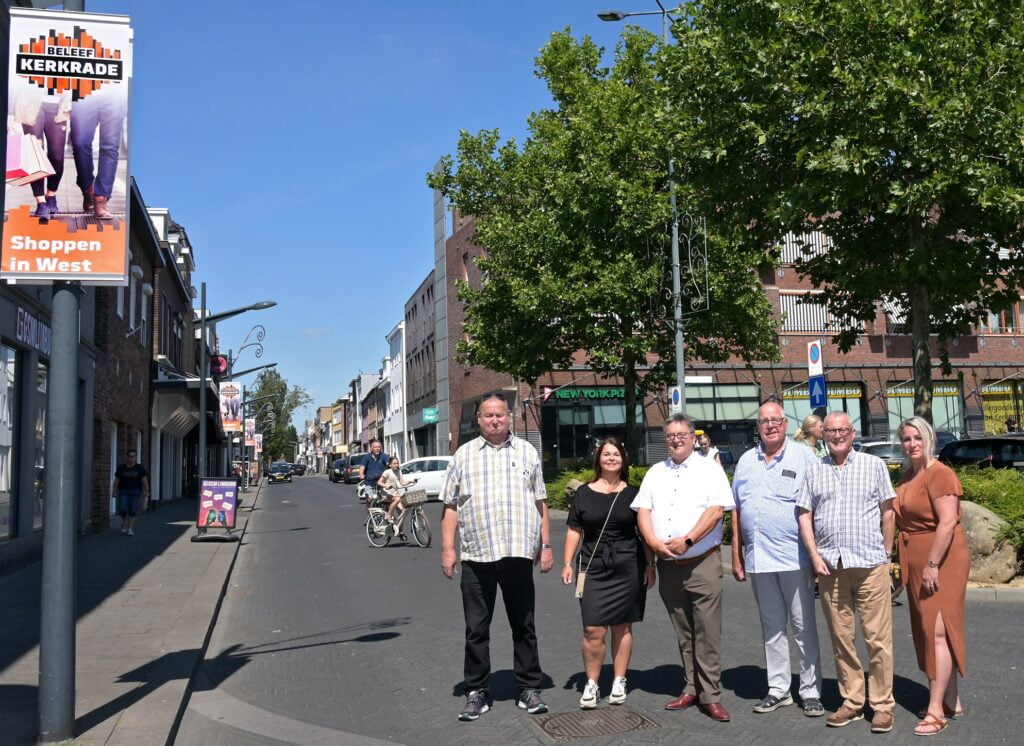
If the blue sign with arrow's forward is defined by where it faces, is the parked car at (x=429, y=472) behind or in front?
behind

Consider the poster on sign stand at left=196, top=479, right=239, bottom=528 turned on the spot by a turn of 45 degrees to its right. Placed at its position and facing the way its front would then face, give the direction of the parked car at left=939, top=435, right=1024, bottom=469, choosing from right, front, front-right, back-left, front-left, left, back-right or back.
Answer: back-left

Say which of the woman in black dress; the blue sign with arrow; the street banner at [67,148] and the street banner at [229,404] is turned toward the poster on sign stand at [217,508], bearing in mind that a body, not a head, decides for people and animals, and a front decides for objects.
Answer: the street banner at [229,404]

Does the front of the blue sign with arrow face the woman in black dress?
yes

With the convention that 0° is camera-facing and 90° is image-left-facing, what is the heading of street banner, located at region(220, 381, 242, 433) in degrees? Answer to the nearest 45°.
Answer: approximately 0°

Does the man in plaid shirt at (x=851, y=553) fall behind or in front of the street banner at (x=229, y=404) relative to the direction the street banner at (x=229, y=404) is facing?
in front

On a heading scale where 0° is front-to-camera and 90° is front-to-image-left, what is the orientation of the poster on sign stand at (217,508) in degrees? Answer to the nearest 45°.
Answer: approximately 0°

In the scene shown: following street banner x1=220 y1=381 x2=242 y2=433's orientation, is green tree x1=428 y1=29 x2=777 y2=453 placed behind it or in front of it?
in front

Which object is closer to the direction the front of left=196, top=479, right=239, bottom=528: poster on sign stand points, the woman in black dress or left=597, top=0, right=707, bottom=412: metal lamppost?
the woman in black dress
